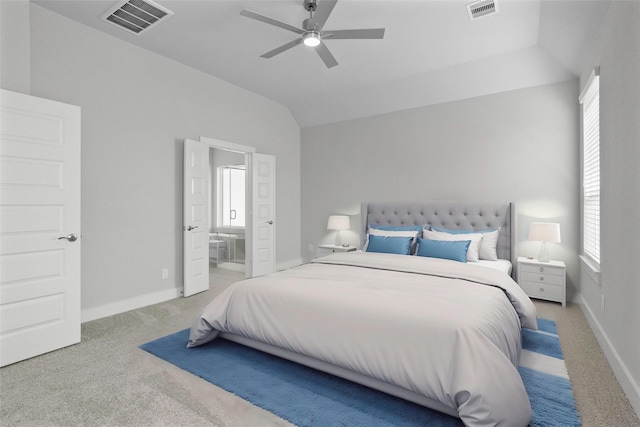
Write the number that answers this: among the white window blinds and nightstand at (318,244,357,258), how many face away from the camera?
0

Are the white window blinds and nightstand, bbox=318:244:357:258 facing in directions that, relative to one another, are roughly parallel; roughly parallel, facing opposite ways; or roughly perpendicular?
roughly perpendicular

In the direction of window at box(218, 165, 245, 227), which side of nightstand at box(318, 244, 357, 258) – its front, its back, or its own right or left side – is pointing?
right

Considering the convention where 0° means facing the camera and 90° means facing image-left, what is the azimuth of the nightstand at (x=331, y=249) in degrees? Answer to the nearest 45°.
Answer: approximately 45°

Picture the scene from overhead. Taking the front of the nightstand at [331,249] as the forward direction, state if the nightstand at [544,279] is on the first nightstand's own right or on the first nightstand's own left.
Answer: on the first nightstand's own left

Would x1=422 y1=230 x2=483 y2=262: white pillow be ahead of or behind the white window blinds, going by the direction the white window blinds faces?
ahead

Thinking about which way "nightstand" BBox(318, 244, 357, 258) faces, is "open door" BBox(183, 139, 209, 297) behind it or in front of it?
in front

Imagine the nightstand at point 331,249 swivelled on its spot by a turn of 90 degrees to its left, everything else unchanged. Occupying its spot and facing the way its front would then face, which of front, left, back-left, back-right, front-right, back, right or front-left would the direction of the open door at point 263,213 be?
back-right

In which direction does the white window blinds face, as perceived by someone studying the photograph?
facing to the left of the viewer

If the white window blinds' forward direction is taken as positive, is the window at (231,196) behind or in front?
in front

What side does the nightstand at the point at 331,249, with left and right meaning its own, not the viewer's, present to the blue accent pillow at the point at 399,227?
left
